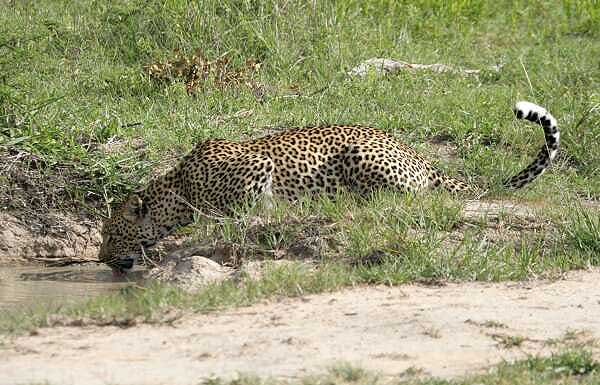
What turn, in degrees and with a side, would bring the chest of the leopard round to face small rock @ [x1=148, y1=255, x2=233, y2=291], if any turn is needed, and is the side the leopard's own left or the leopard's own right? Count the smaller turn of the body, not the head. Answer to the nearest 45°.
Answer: approximately 90° to the leopard's own left

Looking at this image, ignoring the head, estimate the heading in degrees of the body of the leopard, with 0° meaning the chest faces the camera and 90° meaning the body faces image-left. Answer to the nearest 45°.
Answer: approximately 90°
